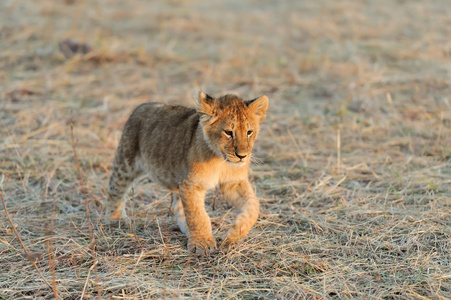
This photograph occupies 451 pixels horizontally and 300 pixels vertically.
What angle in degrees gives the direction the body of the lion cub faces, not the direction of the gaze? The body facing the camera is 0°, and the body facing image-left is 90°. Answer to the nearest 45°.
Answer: approximately 315°
